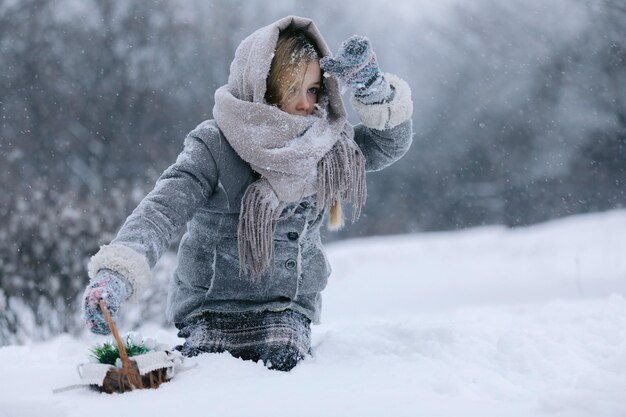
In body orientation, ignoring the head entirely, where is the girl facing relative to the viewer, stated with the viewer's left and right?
facing the viewer and to the right of the viewer
